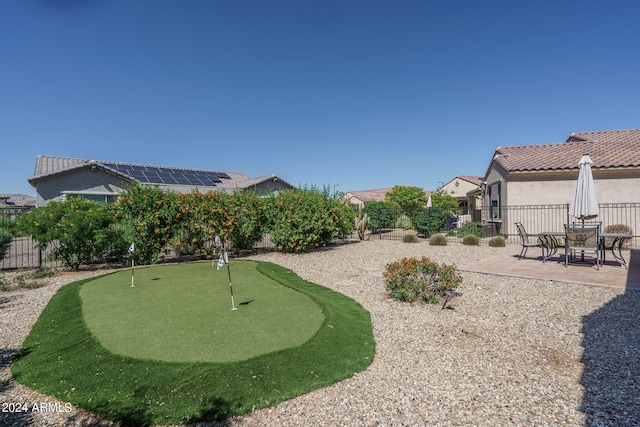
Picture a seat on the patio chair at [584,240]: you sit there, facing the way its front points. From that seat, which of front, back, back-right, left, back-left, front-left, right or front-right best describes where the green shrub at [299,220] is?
left

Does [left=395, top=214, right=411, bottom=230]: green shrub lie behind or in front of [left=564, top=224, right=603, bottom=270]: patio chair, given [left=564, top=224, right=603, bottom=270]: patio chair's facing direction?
in front

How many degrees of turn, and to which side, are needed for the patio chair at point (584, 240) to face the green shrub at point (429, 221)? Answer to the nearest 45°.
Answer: approximately 45° to its left

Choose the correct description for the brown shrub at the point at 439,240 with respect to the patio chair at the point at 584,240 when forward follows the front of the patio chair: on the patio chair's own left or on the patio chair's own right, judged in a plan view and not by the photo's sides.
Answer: on the patio chair's own left

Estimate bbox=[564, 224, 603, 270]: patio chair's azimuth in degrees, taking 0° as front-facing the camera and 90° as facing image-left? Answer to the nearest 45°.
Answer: approximately 180°

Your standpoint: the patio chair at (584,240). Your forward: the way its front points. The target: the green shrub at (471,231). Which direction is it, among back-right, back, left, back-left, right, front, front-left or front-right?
front-left

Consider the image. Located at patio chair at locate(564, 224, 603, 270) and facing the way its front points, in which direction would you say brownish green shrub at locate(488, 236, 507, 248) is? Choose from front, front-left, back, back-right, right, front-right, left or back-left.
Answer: front-left

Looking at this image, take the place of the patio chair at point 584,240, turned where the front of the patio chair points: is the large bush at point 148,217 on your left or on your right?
on your left

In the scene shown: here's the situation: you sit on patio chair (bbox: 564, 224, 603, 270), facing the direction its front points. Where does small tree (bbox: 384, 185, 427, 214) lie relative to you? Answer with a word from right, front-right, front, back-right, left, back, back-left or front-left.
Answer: front-left

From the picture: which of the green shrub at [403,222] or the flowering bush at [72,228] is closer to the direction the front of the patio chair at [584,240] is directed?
the green shrub

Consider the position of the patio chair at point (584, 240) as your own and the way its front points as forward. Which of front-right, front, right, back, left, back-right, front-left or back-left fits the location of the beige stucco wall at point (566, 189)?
front
